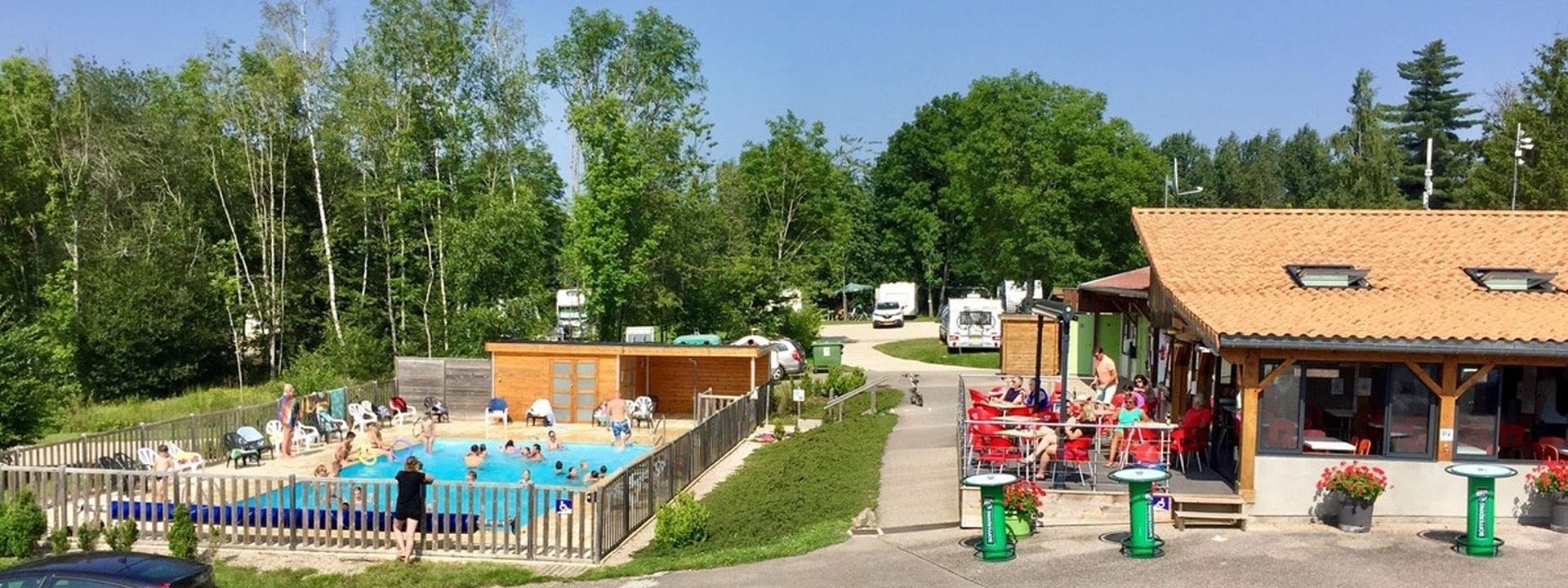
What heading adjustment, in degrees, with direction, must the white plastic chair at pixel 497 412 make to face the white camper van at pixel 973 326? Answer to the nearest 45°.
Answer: approximately 135° to its left

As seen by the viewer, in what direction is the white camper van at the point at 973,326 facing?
away from the camera

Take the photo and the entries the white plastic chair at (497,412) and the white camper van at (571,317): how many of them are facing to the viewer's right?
0
